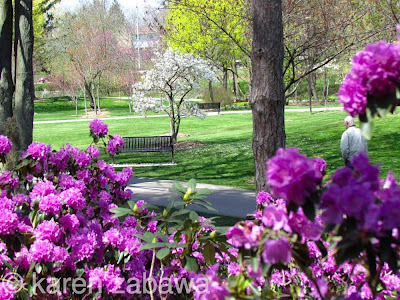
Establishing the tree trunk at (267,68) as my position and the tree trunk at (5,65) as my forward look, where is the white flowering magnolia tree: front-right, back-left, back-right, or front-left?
front-right

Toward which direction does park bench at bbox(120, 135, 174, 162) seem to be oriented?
toward the camera

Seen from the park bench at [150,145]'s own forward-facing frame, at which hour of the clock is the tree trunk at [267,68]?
The tree trunk is roughly at 12 o'clock from the park bench.

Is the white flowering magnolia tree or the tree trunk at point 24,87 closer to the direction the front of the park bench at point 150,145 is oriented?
the tree trunk

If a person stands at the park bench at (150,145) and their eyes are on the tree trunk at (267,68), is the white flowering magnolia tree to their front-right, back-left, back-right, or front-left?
back-left

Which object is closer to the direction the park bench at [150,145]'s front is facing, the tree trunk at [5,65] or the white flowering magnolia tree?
the tree trunk

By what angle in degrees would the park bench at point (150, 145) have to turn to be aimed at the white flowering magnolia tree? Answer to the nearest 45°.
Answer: approximately 180°

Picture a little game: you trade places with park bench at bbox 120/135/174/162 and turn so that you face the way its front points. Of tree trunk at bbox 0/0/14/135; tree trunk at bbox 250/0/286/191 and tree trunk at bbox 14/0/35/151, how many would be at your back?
0

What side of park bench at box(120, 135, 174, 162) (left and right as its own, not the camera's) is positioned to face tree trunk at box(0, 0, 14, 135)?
front

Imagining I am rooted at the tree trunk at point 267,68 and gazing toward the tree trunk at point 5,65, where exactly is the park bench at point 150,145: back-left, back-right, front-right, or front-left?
front-right
